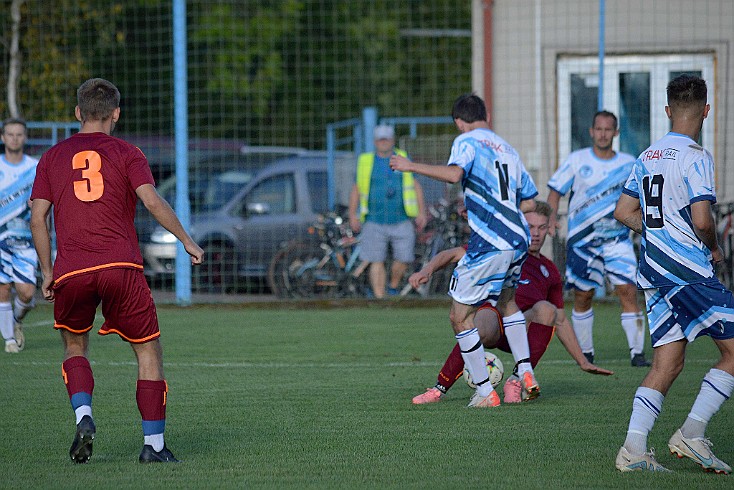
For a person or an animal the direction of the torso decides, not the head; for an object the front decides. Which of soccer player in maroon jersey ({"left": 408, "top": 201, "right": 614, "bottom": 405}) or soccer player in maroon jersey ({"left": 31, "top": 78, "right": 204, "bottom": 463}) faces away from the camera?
soccer player in maroon jersey ({"left": 31, "top": 78, "right": 204, "bottom": 463})

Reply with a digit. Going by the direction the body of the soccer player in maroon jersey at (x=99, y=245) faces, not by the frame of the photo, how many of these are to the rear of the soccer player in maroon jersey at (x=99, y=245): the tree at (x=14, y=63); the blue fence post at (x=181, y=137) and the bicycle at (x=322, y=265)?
0

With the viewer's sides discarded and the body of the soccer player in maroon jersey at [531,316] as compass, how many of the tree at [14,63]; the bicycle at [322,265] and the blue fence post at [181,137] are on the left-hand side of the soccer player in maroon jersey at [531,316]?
0

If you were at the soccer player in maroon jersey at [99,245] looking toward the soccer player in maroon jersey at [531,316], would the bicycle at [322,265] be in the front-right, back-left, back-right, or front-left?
front-left

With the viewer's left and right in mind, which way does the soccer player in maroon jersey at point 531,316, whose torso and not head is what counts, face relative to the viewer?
facing the viewer and to the left of the viewer

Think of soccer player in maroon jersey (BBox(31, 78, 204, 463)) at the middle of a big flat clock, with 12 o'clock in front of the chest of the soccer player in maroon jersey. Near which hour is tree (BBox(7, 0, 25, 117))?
The tree is roughly at 12 o'clock from the soccer player in maroon jersey.

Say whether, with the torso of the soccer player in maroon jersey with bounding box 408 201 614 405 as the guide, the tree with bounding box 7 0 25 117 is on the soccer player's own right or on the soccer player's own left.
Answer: on the soccer player's own right

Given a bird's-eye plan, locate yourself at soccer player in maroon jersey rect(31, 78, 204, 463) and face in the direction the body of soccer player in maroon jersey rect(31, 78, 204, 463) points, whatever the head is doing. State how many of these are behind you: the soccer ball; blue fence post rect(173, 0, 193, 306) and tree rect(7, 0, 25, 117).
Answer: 0

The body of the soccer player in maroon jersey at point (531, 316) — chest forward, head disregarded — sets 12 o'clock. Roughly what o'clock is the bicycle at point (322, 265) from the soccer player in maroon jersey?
The bicycle is roughly at 4 o'clock from the soccer player in maroon jersey.

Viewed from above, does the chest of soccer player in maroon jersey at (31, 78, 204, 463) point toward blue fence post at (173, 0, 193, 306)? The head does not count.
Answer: yes

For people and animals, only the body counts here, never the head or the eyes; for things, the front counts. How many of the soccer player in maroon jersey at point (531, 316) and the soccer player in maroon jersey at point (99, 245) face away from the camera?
1

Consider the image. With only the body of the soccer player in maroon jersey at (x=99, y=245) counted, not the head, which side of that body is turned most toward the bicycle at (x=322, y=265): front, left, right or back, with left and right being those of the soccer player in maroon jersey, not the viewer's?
front

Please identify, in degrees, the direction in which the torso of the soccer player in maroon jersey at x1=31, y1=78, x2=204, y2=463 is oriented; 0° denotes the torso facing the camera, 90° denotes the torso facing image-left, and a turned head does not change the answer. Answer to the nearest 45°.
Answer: approximately 180°

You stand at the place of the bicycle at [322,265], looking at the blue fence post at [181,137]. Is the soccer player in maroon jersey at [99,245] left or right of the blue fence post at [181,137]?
left

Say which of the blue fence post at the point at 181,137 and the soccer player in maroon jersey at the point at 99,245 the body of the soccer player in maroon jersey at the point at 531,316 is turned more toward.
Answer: the soccer player in maroon jersey
